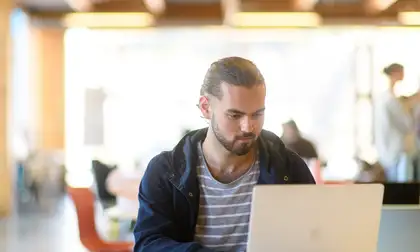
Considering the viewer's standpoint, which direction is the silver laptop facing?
facing away from the viewer

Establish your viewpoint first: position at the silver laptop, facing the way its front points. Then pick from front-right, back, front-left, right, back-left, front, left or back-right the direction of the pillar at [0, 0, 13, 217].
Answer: front-left

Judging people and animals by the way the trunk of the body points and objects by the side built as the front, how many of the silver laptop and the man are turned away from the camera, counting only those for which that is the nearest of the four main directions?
1

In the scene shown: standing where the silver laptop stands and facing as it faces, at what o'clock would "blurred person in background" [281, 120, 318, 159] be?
The blurred person in background is roughly at 12 o'clock from the silver laptop.

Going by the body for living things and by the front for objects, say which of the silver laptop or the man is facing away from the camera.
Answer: the silver laptop

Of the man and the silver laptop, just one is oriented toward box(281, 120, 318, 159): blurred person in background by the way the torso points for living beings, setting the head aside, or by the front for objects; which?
the silver laptop

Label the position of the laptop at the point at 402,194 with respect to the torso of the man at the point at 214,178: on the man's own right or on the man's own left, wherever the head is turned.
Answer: on the man's own left

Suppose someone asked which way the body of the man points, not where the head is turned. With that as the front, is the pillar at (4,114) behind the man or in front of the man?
behind

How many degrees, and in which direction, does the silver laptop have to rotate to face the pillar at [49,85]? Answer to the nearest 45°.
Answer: approximately 45° to its left
